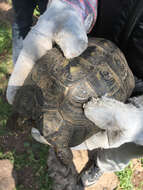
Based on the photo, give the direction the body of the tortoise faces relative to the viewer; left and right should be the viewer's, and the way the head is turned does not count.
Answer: facing the viewer and to the left of the viewer
